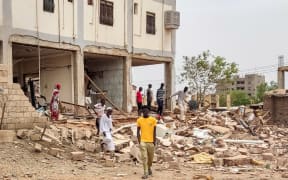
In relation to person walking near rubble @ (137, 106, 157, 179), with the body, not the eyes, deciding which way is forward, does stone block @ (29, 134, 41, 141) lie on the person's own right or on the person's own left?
on the person's own right

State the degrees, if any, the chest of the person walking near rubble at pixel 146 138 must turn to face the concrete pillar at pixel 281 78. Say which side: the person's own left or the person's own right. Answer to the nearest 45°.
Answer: approximately 135° to the person's own left

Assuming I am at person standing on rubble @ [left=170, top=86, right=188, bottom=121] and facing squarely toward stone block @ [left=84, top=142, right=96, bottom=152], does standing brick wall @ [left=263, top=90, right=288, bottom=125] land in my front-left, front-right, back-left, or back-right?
back-left

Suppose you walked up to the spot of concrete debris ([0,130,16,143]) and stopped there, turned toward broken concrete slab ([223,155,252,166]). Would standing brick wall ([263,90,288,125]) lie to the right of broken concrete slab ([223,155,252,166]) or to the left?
left

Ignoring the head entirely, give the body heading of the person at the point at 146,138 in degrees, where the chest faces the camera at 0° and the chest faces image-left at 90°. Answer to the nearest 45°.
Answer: approximately 0°

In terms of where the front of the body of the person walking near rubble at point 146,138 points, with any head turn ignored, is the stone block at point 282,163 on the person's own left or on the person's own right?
on the person's own left

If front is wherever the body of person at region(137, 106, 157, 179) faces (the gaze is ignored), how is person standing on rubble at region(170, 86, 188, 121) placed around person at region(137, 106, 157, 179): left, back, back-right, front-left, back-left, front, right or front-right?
back

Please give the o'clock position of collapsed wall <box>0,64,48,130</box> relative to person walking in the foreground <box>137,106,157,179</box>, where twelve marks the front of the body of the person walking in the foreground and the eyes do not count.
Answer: The collapsed wall is roughly at 4 o'clock from the person walking in the foreground.

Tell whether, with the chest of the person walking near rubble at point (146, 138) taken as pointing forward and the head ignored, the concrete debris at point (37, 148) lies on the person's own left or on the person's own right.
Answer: on the person's own right

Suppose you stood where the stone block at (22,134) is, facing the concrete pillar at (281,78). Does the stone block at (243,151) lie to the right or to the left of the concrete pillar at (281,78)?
right

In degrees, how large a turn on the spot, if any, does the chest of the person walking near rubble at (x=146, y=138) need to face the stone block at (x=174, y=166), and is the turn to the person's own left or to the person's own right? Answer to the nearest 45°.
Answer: approximately 135° to the person's own left
